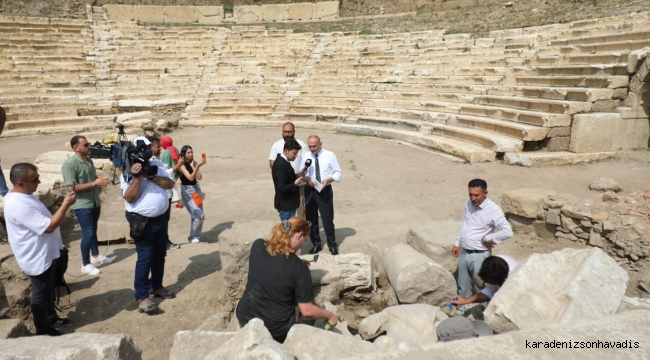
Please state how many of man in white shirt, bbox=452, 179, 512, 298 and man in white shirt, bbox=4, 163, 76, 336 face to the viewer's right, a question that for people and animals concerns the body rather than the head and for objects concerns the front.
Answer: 1

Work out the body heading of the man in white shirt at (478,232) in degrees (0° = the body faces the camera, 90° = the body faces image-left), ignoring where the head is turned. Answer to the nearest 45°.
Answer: approximately 45°

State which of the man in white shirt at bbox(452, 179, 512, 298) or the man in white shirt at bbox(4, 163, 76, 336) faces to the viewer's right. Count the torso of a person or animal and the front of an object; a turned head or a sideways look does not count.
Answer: the man in white shirt at bbox(4, 163, 76, 336)

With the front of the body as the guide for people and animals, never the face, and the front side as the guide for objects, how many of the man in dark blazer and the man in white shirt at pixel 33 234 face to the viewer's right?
2

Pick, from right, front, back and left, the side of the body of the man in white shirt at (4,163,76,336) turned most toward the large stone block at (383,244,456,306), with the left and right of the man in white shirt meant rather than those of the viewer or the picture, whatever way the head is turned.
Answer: front

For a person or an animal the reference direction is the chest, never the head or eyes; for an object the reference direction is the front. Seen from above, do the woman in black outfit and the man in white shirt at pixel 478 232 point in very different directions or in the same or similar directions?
very different directions

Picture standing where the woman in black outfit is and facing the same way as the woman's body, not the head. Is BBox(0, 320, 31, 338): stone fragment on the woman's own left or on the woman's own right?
on the woman's own left

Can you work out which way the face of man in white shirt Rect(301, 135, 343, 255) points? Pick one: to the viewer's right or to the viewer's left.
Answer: to the viewer's left

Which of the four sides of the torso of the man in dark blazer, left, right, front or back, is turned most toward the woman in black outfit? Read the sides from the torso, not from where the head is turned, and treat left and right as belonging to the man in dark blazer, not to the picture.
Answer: right

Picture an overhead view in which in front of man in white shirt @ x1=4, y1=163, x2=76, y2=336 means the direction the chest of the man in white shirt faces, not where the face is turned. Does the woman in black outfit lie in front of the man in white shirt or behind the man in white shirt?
in front

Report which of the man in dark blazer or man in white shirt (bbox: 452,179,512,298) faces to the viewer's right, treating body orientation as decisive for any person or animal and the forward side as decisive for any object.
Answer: the man in dark blazer

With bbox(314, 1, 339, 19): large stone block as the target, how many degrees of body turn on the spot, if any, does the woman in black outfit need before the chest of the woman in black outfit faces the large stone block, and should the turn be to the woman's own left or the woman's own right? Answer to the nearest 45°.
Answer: approximately 45° to the woman's own left

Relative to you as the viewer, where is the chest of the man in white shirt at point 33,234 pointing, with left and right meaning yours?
facing to the right of the viewer
